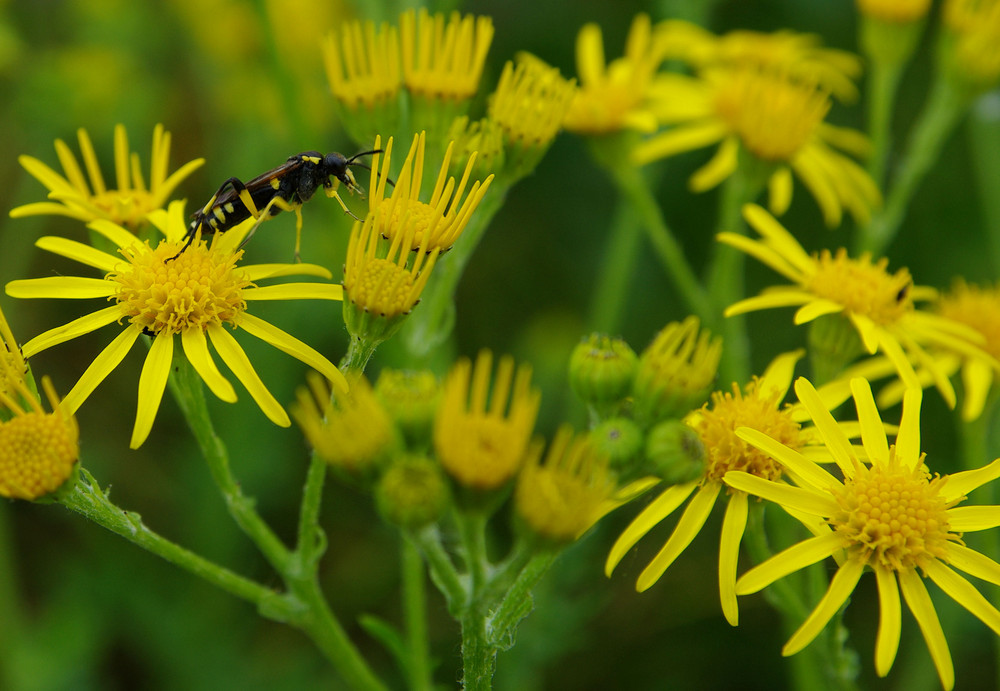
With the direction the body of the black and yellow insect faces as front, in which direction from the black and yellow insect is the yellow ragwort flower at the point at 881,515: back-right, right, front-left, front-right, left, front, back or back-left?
front-right

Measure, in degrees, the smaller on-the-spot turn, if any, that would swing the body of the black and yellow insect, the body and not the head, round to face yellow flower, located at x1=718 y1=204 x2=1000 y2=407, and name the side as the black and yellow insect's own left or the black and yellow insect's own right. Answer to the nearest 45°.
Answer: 0° — it already faces it

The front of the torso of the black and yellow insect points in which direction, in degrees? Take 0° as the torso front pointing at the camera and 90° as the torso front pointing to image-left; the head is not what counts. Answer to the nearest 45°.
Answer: approximately 270°

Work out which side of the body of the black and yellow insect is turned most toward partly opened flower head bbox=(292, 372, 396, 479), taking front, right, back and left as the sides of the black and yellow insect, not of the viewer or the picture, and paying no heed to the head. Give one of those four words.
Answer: right

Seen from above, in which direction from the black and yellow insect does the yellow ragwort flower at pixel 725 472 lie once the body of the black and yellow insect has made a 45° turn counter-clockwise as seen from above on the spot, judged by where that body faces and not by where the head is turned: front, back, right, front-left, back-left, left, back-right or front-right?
right

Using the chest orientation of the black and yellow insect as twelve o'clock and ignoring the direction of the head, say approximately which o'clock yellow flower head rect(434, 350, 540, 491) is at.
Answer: The yellow flower head is roughly at 2 o'clock from the black and yellow insect.
